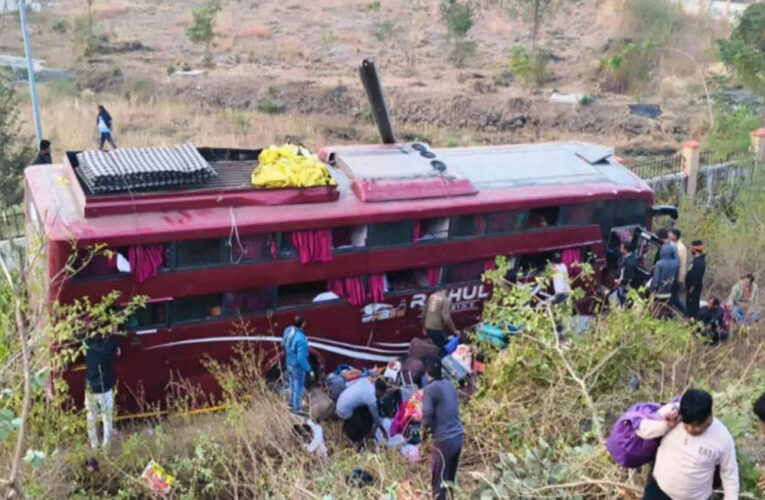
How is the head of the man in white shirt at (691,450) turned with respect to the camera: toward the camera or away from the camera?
toward the camera

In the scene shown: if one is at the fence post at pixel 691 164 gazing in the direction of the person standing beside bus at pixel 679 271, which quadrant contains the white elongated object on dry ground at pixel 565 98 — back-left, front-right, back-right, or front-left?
back-right

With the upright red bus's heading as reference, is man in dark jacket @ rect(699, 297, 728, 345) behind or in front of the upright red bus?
in front

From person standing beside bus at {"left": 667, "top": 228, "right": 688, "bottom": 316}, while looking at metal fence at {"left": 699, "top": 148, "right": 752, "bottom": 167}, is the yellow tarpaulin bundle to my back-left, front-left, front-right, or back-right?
back-left

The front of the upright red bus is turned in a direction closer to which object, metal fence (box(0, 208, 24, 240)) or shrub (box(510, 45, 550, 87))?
the shrub

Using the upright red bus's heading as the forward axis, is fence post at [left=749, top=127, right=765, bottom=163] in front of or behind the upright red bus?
in front

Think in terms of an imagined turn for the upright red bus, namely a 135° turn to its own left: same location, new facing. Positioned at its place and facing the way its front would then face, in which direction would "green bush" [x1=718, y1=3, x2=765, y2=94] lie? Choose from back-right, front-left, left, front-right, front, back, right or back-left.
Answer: right

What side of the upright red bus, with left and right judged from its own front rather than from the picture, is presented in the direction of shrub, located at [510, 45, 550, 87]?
left

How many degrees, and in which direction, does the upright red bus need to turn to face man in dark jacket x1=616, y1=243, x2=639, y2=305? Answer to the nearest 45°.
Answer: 0° — it already faces them

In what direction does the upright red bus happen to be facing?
to the viewer's right

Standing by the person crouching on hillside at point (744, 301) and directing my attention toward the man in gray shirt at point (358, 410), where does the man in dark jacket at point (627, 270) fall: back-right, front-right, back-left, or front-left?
front-right

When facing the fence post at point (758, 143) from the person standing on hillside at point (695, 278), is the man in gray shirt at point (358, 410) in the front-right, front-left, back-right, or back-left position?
back-left

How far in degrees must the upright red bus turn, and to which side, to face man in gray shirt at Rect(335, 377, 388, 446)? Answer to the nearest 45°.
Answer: approximately 90° to its right

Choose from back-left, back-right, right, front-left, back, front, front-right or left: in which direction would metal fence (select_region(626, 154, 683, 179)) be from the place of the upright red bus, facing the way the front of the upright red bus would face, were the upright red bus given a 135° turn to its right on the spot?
back

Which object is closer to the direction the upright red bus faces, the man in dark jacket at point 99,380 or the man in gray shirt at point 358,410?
the man in gray shirt

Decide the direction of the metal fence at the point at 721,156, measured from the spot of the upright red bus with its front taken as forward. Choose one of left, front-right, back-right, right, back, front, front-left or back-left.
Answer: front-left
